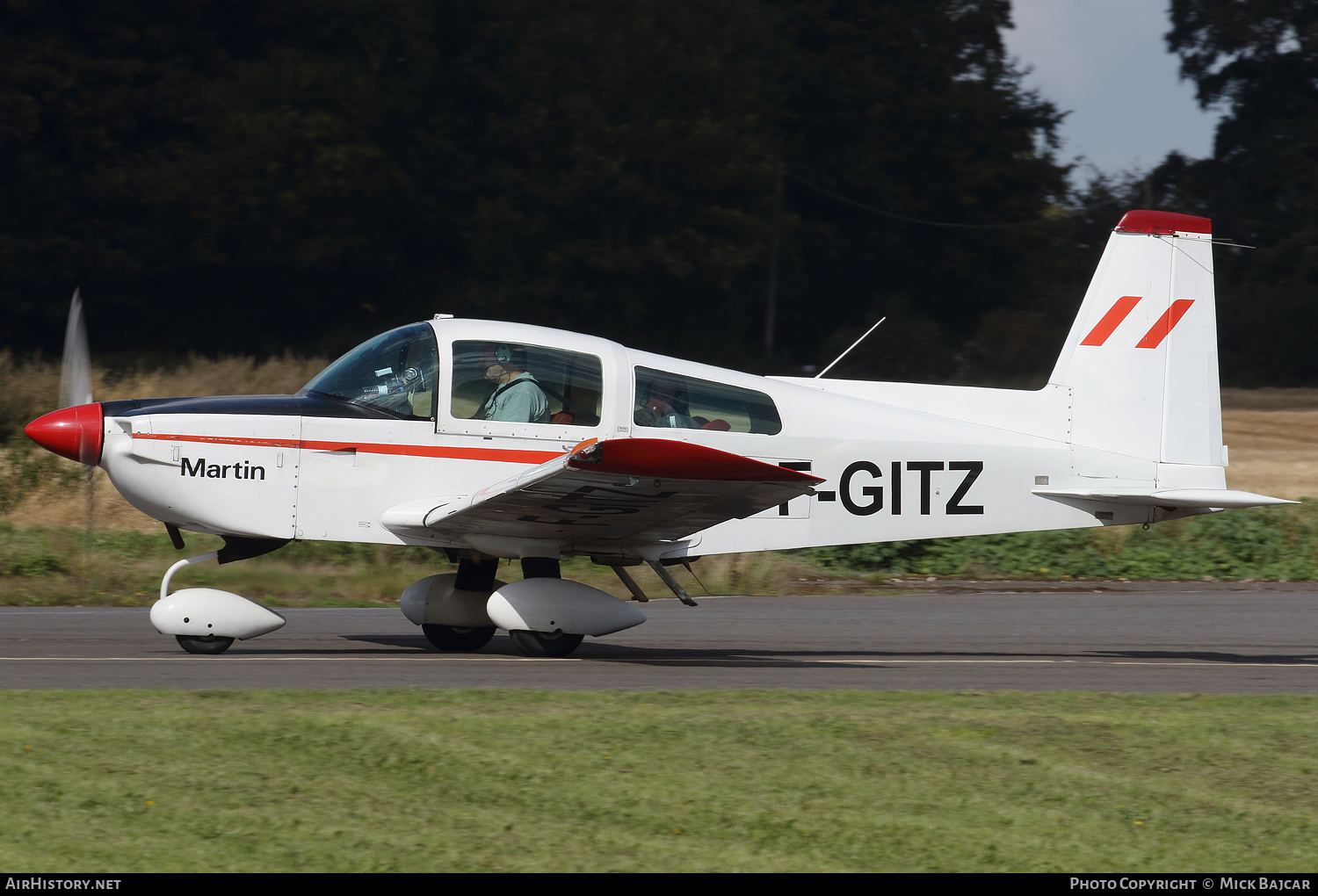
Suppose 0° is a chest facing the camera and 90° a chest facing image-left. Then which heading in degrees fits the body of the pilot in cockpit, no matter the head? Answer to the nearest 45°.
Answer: approximately 90°

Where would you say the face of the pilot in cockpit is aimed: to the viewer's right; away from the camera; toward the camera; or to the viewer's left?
to the viewer's left

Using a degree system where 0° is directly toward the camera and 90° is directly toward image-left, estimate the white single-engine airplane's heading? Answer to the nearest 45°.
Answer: approximately 90°
